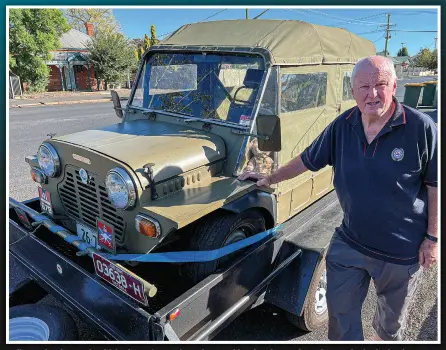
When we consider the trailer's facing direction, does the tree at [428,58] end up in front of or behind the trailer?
behind

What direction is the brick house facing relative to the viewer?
toward the camera

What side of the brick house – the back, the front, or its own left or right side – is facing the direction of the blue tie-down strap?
front

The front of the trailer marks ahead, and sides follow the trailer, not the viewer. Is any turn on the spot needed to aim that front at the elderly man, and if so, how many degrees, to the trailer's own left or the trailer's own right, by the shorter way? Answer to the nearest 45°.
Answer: approximately 90° to the trailer's own left

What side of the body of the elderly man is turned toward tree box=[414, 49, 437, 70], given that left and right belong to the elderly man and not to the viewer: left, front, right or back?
back

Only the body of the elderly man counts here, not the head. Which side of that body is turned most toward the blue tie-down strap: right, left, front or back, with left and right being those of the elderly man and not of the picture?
right

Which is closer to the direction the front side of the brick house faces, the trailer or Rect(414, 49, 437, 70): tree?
the trailer

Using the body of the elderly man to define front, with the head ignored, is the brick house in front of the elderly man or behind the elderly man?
behind

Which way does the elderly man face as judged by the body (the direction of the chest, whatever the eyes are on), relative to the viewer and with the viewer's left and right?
facing the viewer

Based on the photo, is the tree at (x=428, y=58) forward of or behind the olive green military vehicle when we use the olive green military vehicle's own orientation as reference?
behind

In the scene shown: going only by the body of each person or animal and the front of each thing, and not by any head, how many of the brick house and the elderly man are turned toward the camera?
2

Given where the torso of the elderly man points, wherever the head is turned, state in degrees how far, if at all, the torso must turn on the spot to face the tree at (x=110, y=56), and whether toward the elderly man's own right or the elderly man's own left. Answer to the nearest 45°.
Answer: approximately 135° to the elderly man's own right

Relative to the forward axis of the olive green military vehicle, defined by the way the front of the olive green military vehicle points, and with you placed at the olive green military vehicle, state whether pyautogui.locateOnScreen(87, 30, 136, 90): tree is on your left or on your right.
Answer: on your right

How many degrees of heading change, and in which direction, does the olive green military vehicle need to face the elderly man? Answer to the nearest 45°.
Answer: approximately 90° to its left
